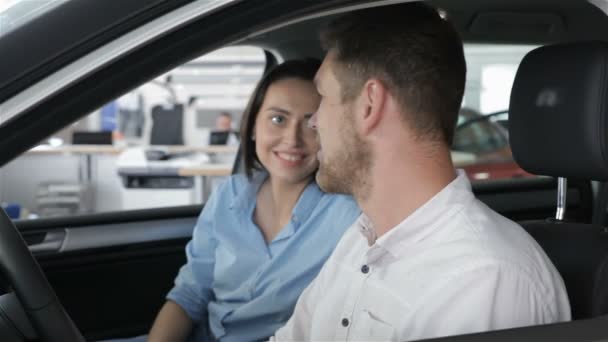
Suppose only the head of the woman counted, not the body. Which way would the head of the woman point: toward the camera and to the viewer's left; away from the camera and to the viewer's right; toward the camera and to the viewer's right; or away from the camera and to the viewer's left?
toward the camera and to the viewer's right

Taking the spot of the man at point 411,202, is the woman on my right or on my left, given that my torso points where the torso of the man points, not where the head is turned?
on my right

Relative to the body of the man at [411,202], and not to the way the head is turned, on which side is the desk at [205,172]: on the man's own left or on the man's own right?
on the man's own right

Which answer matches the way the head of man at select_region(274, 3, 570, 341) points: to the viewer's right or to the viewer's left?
to the viewer's left

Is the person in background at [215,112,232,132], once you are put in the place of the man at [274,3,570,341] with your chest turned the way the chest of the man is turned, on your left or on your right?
on your right

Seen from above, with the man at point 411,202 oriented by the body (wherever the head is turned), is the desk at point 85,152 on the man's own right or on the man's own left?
on the man's own right
